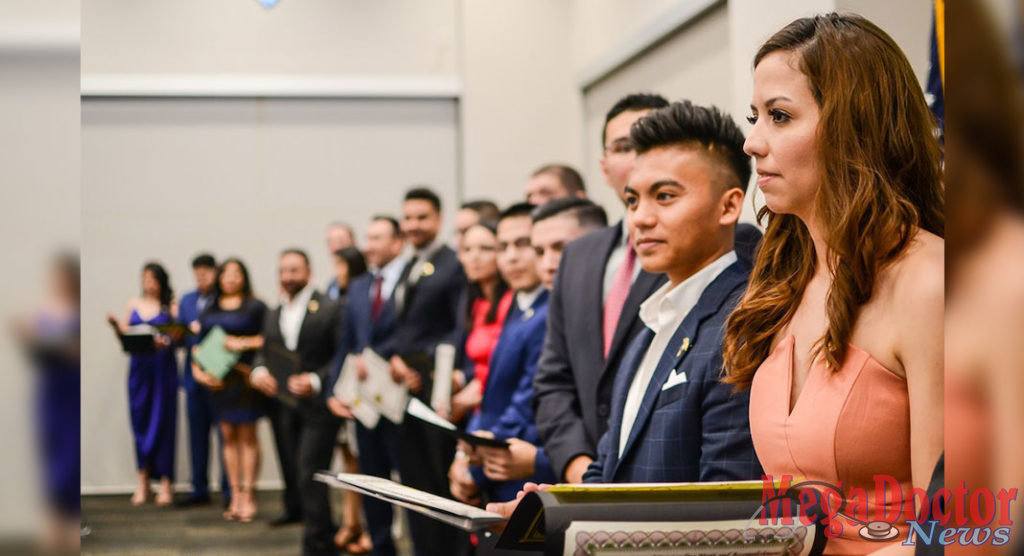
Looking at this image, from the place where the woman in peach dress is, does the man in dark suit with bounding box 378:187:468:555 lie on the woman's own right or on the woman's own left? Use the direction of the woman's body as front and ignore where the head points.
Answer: on the woman's own right

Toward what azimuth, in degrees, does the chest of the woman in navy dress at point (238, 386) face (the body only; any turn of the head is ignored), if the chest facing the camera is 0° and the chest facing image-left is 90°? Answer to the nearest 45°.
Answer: approximately 45°

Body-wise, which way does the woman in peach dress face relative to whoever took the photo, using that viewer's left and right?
facing the viewer and to the left of the viewer

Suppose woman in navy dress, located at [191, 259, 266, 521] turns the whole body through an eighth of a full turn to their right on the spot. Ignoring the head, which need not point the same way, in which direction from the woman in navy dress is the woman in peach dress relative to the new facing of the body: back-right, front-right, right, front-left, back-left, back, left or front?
left

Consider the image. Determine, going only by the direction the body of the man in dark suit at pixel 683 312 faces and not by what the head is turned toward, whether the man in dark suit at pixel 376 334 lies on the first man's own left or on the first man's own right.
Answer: on the first man's own right

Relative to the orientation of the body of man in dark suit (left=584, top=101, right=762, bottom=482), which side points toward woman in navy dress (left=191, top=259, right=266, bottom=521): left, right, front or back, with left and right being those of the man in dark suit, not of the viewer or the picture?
right

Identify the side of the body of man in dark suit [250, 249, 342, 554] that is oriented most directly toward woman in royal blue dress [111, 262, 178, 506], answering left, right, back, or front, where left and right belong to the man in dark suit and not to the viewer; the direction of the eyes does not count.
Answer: right

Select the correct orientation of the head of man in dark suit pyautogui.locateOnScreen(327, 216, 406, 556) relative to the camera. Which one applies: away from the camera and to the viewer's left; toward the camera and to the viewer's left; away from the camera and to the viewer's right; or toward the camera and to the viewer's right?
toward the camera and to the viewer's left
